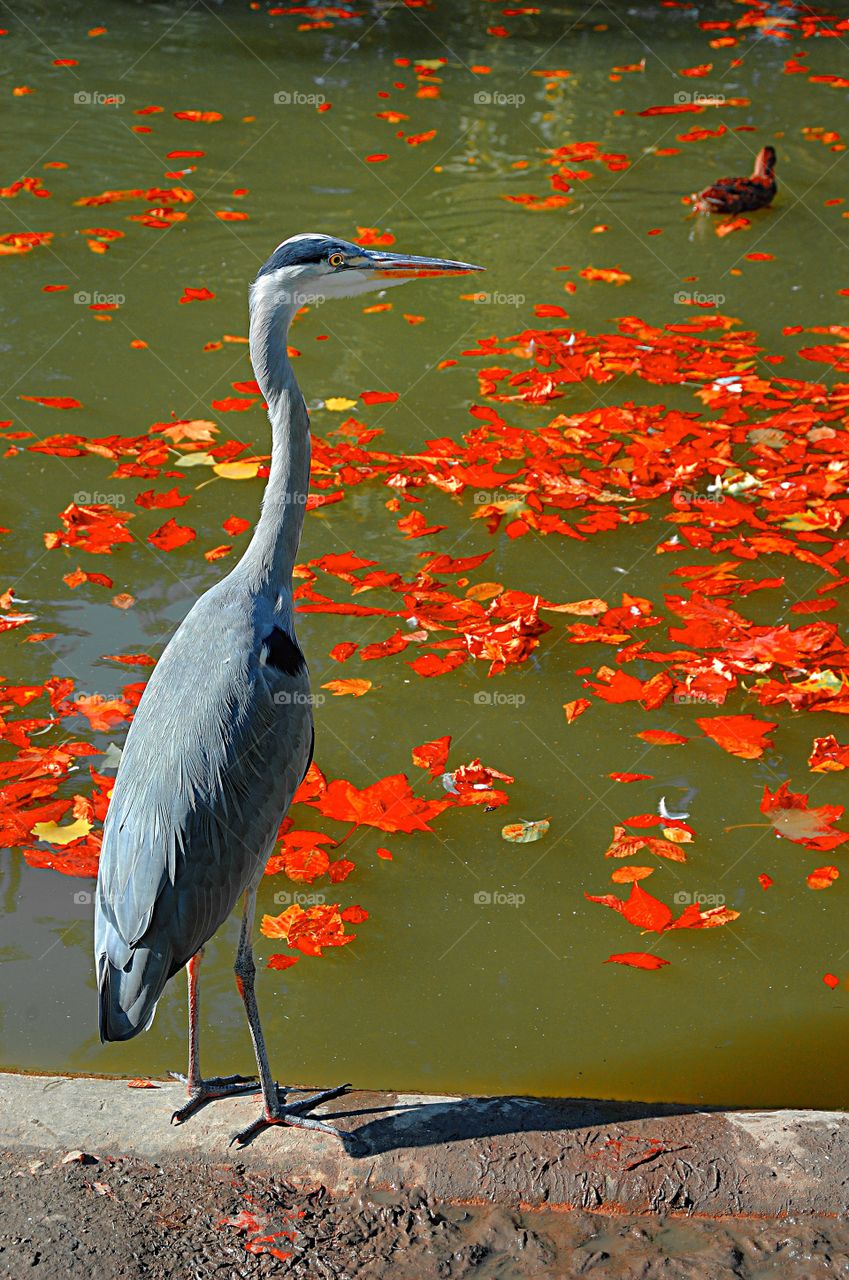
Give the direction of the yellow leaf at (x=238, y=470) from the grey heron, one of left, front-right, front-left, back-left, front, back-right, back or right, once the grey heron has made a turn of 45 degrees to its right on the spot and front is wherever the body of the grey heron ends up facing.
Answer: back-left

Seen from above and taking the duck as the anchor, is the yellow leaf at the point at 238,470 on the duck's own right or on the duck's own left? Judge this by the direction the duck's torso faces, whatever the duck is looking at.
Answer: on the duck's own right

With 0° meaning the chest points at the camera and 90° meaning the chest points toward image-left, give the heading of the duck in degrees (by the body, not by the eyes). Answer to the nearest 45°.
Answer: approximately 270°

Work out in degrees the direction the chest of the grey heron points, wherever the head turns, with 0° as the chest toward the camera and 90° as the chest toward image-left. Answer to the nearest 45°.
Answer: approximately 270°

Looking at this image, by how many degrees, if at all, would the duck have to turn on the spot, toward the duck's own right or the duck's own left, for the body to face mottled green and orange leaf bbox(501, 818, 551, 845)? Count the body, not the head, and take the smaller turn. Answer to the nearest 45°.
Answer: approximately 90° to the duck's own right

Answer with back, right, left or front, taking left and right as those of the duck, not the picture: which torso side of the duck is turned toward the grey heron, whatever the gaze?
right

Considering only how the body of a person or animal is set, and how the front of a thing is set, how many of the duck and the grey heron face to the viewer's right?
2
